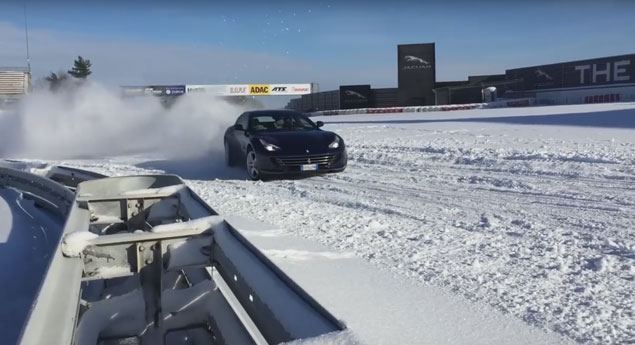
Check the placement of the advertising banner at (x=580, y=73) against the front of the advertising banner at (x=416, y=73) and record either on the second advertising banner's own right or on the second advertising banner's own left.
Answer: on the second advertising banner's own left

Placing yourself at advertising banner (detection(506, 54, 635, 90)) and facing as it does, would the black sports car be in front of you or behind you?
in front

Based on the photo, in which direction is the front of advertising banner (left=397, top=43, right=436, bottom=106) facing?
toward the camera

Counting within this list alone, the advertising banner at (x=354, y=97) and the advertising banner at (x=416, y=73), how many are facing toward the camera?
2

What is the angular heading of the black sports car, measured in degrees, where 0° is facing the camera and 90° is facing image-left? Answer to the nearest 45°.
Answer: approximately 315°

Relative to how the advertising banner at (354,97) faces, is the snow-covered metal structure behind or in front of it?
in front

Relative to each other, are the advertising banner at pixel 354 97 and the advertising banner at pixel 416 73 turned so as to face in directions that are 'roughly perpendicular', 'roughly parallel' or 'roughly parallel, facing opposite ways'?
roughly parallel

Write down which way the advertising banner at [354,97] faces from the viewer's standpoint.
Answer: facing the viewer
